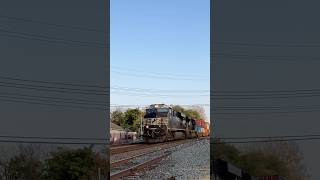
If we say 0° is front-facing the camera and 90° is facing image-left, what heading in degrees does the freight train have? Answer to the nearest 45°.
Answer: approximately 45°
